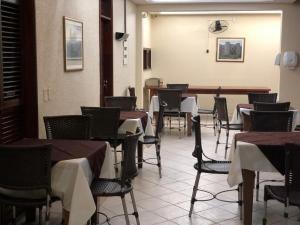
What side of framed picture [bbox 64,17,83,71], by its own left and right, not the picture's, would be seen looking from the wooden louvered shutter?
right

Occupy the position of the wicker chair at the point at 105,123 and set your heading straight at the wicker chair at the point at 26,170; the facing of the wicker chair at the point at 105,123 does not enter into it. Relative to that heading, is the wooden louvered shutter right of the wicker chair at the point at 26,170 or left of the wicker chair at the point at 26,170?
right

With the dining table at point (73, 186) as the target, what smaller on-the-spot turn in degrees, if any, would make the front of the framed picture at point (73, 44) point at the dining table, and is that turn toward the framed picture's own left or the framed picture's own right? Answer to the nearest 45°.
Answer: approximately 45° to the framed picture's own right

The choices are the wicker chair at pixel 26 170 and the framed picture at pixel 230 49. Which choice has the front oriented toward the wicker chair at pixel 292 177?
the framed picture

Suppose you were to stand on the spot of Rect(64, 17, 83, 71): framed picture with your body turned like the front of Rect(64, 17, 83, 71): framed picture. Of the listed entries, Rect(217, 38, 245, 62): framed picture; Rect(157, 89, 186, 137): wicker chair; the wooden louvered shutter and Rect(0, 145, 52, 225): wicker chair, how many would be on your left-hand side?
2

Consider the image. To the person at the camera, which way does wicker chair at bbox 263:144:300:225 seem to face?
facing away from the viewer and to the left of the viewer

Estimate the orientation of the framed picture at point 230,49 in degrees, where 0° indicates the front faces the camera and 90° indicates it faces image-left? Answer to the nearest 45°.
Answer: approximately 0°

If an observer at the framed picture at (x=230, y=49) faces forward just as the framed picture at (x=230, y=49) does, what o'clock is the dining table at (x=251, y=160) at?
The dining table is roughly at 12 o'clock from the framed picture.

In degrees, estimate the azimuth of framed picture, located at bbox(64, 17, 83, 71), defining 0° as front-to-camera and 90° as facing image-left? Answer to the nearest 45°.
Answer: approximately 315°

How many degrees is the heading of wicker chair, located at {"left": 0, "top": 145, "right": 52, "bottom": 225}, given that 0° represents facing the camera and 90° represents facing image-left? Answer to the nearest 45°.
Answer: approximately 180°

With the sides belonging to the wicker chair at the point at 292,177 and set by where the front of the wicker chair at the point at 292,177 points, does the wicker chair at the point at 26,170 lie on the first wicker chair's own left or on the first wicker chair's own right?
on the first wicker chair's own left
